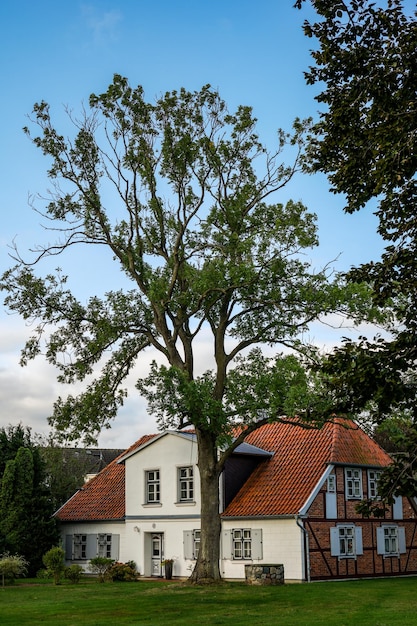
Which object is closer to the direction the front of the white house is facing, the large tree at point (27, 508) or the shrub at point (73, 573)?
the shrub

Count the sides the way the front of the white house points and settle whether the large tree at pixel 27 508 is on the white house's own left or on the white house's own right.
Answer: on the white house's own right

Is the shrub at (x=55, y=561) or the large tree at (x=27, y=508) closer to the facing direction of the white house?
the shrub

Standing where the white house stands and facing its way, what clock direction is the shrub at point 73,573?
The shrub is roughly at 1 o'clock from the white house.

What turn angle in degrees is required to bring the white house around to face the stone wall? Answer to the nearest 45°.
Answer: approximately 45° to its left

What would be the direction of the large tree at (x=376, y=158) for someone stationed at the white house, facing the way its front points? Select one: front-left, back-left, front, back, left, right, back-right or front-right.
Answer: front-left

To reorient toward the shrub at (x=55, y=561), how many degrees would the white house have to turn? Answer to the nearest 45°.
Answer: approximately 45° to its right

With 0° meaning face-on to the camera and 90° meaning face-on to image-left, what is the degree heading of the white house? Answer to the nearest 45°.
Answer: approximately 45°
